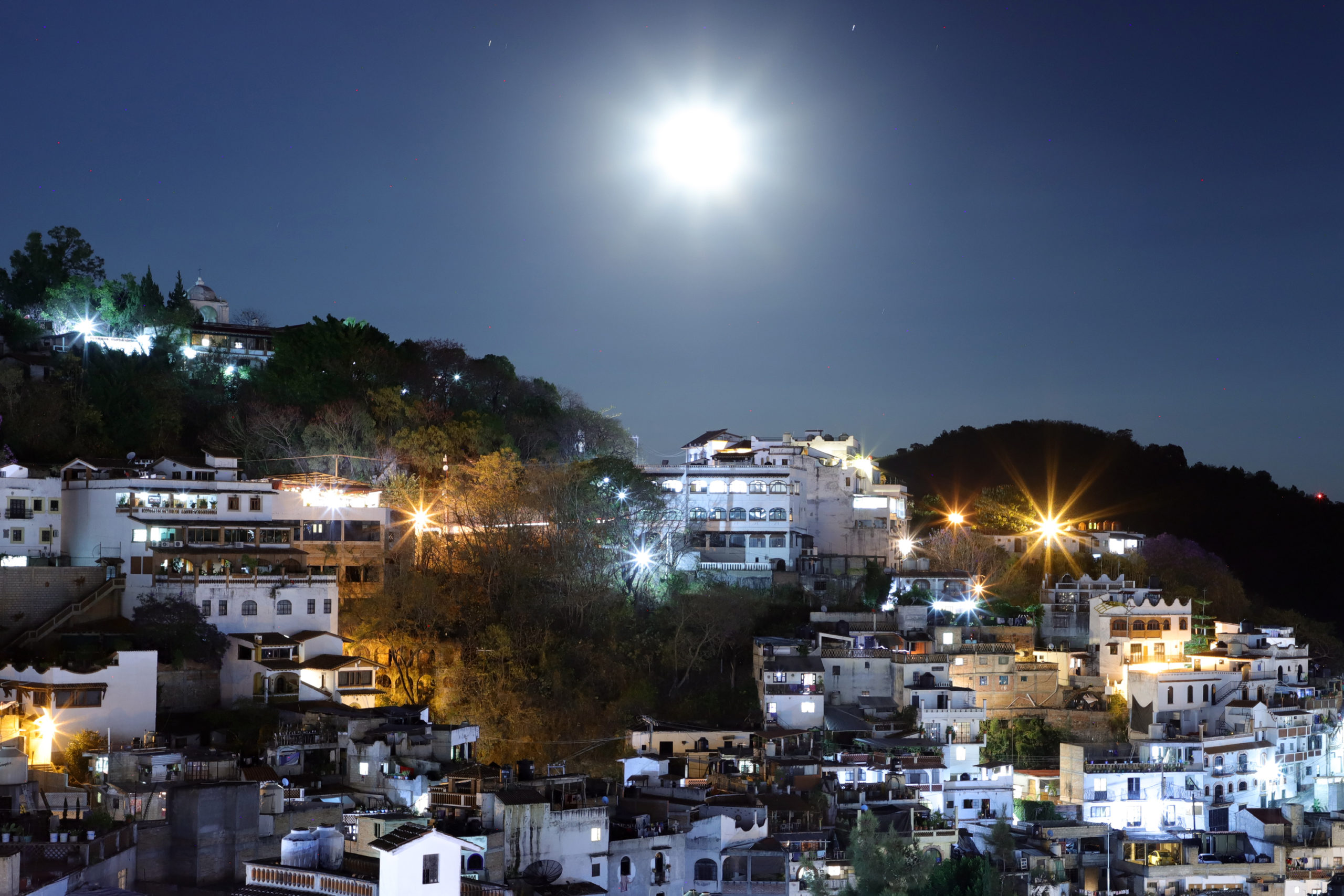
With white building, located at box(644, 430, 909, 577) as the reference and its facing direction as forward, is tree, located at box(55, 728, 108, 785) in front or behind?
in front

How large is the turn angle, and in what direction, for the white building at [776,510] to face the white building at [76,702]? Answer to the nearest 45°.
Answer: approximately 45° to its right

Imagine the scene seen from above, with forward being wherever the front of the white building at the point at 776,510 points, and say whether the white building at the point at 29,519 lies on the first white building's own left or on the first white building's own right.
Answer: on the first white building's own right

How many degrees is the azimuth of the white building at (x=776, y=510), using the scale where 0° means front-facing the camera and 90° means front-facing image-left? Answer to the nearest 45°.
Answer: approximately 0°

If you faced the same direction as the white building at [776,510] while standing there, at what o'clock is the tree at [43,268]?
The tree is roughly at 3 o'clock from the white building.

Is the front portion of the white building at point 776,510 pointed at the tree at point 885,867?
yes

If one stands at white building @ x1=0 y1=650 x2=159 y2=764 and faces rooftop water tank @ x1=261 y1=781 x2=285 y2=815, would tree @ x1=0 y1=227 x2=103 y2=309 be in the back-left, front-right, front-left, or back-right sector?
back-left

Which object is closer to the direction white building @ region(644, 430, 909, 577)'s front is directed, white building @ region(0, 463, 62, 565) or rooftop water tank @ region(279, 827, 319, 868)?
the rooftop water tank

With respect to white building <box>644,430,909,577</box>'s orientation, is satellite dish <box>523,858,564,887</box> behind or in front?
in front

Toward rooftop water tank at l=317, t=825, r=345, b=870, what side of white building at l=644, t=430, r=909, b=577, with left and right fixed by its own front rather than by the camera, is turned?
front

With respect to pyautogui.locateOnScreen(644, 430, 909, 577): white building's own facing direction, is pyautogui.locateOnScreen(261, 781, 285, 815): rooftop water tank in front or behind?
in front
